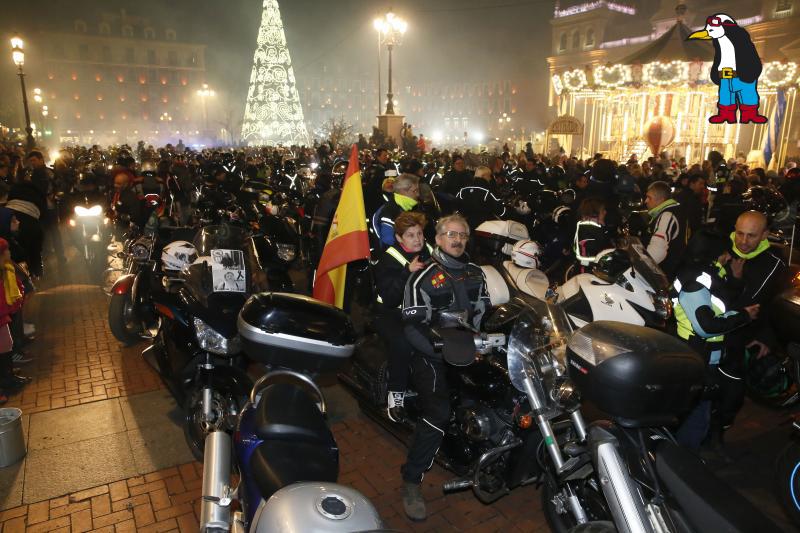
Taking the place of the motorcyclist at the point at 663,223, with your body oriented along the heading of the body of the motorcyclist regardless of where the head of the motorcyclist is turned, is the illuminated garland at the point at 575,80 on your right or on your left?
on your right

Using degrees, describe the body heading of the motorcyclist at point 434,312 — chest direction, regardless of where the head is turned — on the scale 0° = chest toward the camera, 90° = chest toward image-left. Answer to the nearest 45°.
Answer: approximately 315°

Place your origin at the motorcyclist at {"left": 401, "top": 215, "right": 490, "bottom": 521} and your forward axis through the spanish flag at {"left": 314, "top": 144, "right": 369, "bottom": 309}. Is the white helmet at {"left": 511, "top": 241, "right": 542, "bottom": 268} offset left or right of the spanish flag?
right

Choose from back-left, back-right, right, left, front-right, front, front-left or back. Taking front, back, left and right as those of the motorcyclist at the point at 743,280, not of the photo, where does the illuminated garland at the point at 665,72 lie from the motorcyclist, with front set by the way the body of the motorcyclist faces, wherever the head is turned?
back-right
